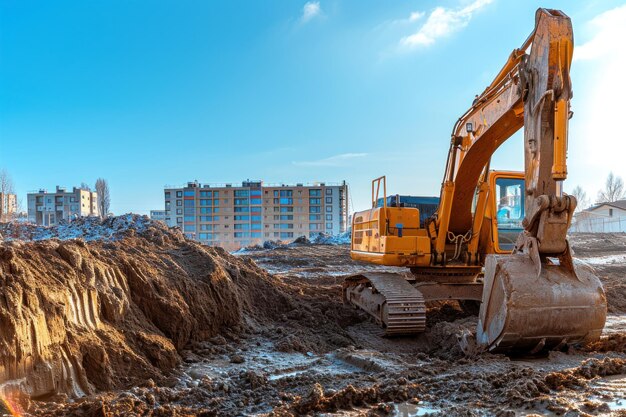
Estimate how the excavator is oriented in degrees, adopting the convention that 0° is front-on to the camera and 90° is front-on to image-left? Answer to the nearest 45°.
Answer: approximately 315°

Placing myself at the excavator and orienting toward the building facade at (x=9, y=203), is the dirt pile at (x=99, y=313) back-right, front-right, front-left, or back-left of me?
front-left

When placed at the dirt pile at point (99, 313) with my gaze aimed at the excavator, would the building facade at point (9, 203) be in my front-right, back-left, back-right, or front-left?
back-left

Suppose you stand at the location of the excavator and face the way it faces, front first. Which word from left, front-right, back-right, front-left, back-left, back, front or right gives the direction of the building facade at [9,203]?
back

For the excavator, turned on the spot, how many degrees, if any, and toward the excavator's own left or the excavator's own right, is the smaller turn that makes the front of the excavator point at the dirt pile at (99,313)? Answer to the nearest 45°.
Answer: approximately 90° to the excavator's own right
